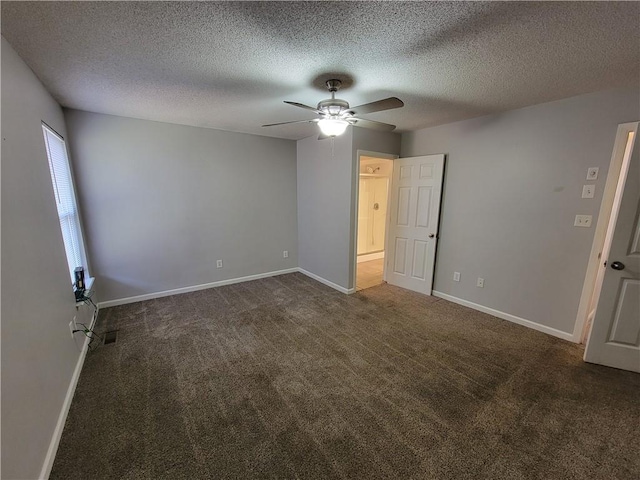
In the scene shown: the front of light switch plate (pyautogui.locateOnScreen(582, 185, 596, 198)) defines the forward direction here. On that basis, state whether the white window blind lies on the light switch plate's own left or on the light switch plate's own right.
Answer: on the light switch plate's own right

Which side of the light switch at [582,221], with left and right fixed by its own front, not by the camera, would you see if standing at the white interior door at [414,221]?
right

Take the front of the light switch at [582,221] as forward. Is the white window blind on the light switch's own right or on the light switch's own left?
on the light switch's own right

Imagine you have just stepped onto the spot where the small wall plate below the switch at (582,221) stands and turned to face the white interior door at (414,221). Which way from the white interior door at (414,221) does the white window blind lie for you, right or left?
left

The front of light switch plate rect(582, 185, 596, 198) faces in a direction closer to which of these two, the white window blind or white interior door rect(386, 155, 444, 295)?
the white window blind

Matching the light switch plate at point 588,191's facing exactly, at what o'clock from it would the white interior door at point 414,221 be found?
The white interior door is roughly at 3 o'clock from the light switch plate.

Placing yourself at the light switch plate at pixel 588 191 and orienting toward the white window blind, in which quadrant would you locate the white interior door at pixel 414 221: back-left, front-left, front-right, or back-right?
front-right

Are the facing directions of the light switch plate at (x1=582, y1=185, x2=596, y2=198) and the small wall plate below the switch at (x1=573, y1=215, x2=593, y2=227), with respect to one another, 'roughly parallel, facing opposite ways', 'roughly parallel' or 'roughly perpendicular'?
roughly parallel
